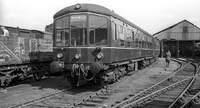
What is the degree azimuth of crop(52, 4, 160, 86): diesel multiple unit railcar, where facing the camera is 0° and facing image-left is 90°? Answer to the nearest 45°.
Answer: approximately 45°
